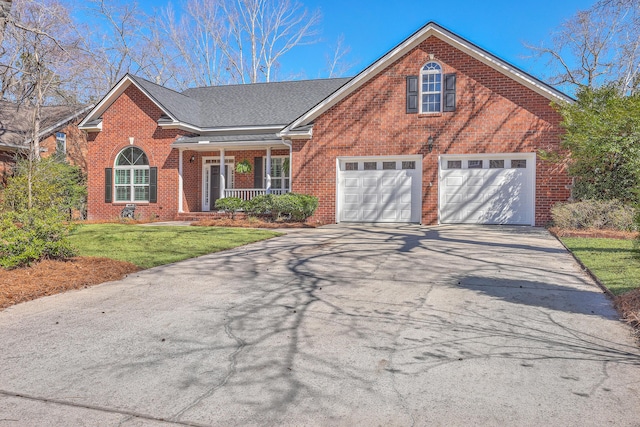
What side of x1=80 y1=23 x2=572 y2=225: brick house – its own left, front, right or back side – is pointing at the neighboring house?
right

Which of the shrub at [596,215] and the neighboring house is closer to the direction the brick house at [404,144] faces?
the shrub

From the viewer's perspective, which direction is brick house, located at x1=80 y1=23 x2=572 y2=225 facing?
toward the camera

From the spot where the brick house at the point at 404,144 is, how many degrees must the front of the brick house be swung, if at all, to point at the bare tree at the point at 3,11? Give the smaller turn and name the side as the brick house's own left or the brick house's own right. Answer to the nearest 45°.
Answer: approximately 45° to the brick house's own right

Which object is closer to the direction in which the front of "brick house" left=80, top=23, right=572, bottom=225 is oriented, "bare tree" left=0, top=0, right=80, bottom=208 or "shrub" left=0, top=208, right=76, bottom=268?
the shrub

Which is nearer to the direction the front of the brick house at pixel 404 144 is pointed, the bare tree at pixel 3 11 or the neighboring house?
the bare tree

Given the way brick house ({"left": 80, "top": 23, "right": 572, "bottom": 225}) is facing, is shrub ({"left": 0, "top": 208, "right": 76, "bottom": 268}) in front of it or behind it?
in front

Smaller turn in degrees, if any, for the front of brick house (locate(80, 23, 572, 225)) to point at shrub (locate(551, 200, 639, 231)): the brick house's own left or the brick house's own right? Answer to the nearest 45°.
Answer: approximately 45° to the brick house's own left

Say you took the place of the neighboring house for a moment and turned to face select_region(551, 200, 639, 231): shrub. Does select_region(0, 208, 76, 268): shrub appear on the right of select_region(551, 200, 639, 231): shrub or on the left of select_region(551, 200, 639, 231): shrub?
right
